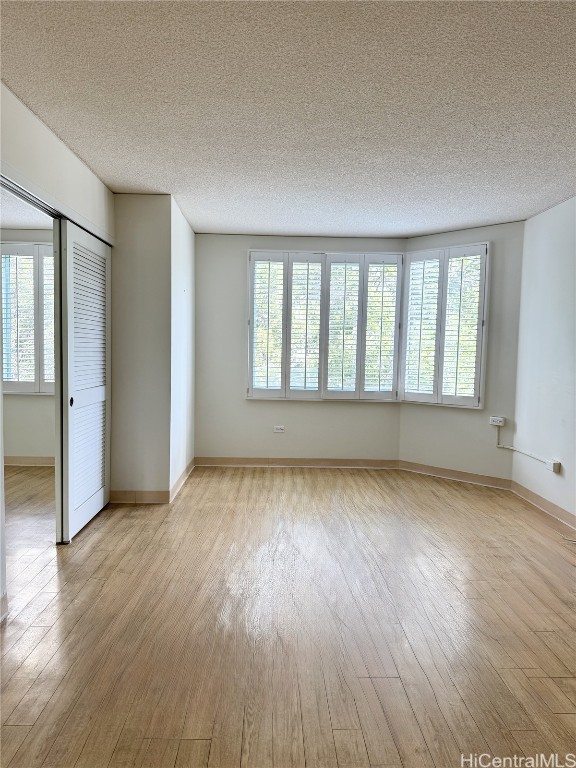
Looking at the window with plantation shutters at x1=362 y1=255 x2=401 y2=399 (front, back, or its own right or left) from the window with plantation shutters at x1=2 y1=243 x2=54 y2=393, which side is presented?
right

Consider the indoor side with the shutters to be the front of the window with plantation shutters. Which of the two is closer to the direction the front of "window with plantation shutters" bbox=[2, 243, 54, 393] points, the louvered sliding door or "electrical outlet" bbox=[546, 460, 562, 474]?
the louvered sliding door

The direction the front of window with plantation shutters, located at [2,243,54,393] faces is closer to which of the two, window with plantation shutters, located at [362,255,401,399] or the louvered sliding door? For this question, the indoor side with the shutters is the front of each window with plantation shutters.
the louvered sliding door

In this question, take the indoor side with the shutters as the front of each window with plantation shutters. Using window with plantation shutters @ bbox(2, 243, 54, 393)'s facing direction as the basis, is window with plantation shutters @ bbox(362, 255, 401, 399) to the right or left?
on its left

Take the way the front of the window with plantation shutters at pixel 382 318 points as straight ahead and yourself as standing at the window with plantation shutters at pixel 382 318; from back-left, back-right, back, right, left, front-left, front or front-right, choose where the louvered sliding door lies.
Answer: front-right

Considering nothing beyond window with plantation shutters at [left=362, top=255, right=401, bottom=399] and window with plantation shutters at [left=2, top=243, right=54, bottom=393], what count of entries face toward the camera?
2

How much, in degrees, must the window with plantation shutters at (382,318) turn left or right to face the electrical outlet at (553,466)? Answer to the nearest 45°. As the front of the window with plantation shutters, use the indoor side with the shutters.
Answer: approximately 45° to its left

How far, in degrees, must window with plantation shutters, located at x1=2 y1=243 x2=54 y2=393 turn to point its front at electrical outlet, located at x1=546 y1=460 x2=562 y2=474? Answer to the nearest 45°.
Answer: approximately 45° to its left

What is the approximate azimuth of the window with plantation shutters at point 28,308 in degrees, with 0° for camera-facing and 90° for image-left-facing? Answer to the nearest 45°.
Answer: approximately 0°
